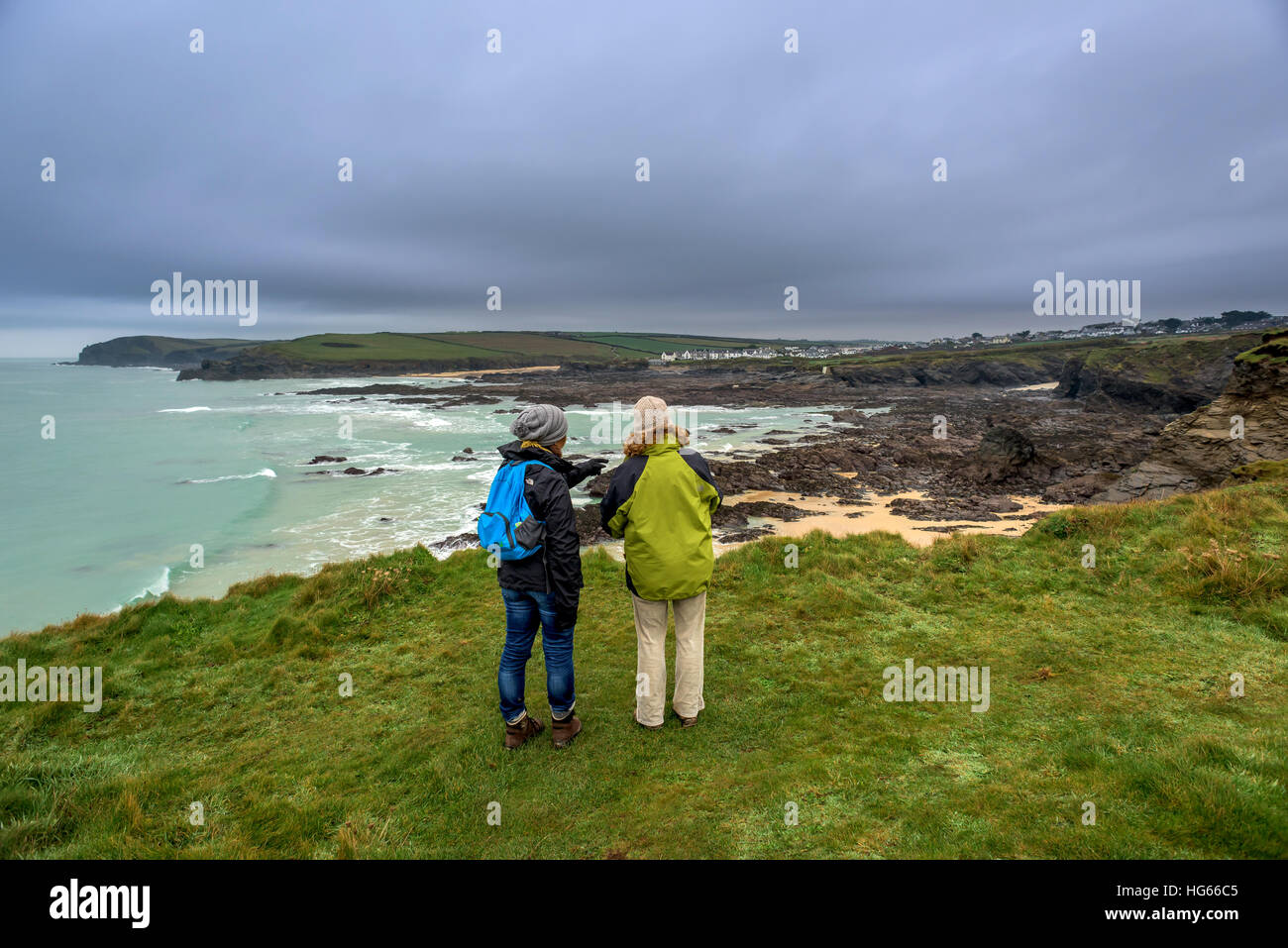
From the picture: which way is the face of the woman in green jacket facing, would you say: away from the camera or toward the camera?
away from the camera

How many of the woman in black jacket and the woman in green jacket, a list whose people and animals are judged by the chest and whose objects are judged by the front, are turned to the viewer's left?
0

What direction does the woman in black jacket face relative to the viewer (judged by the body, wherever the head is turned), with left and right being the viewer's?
facing away from the viewer and to the right of the viewer

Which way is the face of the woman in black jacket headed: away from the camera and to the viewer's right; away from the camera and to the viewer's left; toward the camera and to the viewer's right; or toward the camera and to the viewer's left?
away from the camera and to the viewer's right

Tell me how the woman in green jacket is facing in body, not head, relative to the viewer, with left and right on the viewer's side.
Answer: facing away from the viewer
